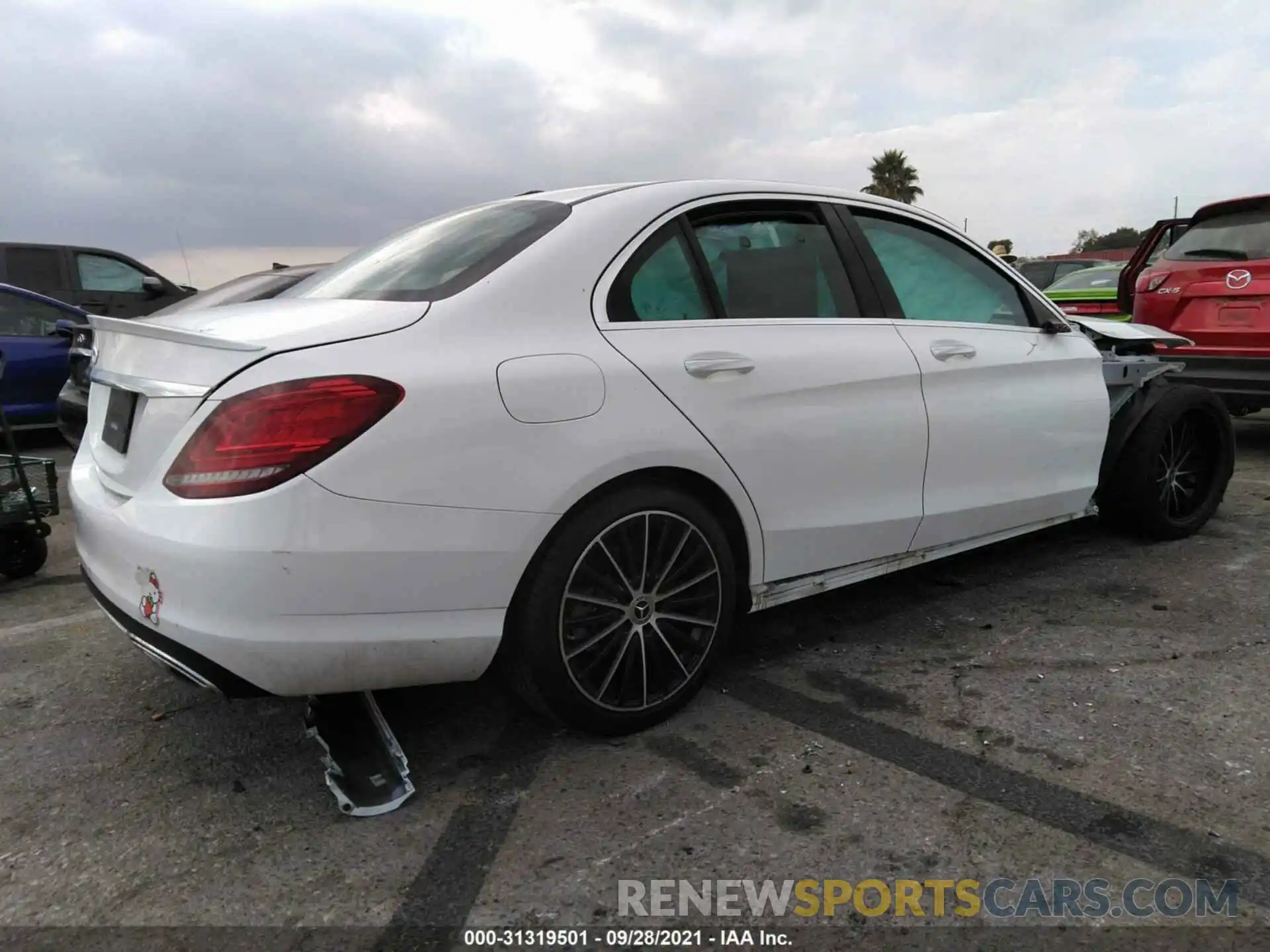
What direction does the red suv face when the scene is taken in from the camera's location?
facing away from the viewer

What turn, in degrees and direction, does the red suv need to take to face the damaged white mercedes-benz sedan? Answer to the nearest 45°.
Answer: approximately 180°

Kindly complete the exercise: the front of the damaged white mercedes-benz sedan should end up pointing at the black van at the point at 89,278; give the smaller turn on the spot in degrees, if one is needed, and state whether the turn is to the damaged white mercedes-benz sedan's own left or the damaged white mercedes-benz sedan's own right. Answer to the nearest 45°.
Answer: approximately 90° to the damaged white mercedes-benz sedan's own left

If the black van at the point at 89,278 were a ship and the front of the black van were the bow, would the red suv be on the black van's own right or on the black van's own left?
on the black van's own right

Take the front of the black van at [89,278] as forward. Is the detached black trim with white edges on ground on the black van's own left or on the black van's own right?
on the black van's own right

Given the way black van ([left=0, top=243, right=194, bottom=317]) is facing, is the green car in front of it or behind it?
in front

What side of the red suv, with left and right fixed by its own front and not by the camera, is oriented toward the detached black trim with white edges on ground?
back

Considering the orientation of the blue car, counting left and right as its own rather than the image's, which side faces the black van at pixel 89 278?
left

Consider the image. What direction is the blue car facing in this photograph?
to the viewer's right

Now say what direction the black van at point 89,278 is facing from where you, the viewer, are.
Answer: facing to the right of the viewer

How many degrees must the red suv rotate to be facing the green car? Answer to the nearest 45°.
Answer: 0° — it already faces it

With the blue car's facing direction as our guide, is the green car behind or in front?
in front
